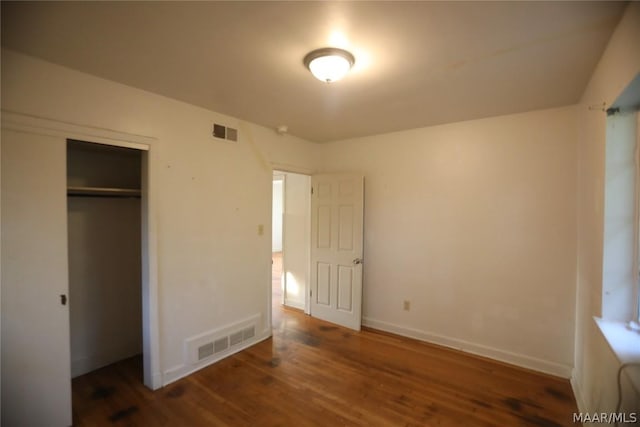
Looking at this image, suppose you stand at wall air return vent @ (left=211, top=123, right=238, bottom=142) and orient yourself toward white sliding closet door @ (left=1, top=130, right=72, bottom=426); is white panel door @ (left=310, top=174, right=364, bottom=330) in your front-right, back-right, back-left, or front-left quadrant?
back-left

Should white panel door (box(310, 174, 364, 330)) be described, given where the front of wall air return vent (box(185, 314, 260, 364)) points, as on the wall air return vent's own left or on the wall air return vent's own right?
on the wall air return vent's own left

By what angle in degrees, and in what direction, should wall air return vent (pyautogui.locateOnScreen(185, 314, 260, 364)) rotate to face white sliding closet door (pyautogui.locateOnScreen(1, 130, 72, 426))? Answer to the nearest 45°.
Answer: approximately 90° to its right

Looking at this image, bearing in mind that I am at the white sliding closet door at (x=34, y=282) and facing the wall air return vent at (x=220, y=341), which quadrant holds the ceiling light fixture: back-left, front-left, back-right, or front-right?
front-right

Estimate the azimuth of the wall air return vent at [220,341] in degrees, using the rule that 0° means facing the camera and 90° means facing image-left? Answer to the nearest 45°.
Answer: approximately 315°
